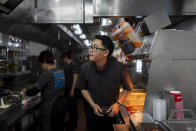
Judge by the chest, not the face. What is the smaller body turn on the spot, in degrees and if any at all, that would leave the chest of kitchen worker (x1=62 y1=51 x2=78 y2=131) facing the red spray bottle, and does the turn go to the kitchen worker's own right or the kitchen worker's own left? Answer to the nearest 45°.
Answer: approximately 90° to the kitchen worker's own left

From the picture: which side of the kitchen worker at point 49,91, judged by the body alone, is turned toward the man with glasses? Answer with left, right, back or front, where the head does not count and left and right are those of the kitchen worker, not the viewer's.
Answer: back

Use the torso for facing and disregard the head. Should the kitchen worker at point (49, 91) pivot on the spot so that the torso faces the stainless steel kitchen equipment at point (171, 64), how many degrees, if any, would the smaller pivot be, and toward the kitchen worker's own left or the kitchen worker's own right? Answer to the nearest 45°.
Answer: approximately 180°

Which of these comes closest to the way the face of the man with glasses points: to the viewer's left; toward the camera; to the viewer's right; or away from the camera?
to the viewer's left

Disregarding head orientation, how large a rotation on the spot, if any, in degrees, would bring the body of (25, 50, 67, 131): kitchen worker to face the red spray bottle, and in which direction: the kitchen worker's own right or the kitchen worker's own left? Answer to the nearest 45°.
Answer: approximately 180°

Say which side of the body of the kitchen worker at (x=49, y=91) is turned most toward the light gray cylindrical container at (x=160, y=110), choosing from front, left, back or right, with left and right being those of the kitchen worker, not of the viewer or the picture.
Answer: back

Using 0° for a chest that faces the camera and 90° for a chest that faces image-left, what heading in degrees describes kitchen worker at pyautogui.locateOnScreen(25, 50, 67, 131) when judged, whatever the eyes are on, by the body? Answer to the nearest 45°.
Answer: approximately 135°

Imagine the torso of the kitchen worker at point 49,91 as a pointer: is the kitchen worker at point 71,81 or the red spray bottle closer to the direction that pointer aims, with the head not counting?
the kitchen worker
